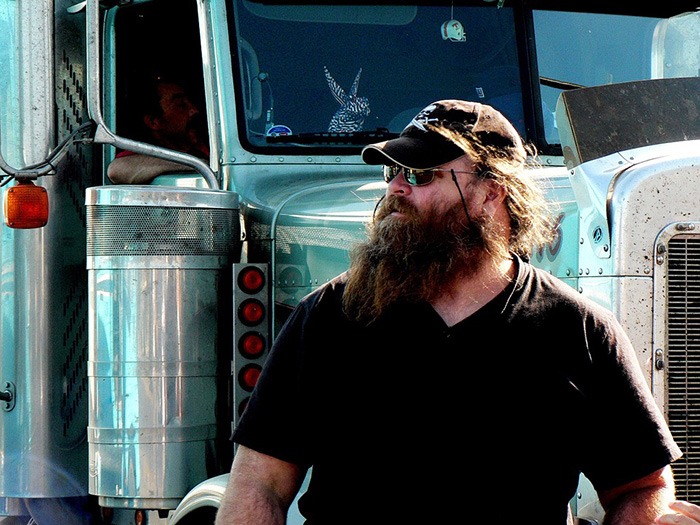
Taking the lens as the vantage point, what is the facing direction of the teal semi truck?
facing the viewer and to the right of the viewer

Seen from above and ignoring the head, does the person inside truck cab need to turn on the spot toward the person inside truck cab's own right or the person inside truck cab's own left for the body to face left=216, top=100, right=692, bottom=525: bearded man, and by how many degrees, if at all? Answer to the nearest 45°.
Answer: approximately 45° to the person inside truck cab's own right

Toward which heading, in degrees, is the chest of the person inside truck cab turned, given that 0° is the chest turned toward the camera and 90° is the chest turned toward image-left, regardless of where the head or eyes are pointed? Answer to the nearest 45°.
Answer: approximately 315°
